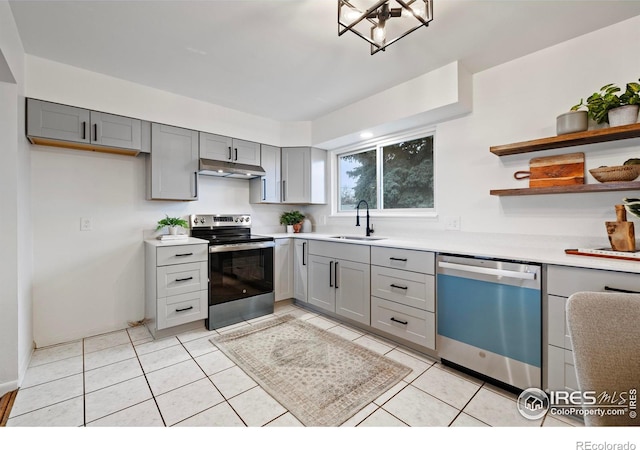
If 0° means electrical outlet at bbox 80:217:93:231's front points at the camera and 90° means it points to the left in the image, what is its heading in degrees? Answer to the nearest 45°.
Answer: approximately 0°

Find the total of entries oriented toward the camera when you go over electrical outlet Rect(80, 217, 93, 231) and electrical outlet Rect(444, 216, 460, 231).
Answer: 2
